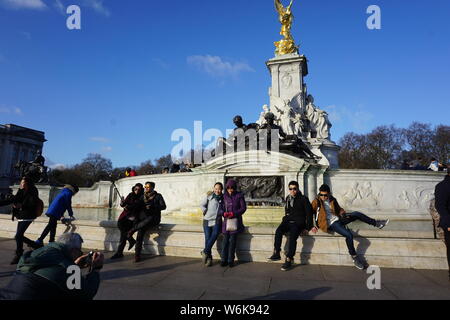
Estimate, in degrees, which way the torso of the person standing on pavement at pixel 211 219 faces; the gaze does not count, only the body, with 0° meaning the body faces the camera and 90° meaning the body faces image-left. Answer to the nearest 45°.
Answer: approximately 0°

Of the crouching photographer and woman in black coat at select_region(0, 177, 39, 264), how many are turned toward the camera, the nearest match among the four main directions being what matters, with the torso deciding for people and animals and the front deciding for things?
0

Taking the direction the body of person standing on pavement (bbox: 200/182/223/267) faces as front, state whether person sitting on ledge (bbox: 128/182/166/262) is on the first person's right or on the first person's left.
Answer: on the first person's right

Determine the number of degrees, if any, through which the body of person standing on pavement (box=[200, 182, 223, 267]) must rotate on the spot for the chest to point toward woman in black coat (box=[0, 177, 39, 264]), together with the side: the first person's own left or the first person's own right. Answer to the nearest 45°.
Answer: approximately 90° to the first person's own right

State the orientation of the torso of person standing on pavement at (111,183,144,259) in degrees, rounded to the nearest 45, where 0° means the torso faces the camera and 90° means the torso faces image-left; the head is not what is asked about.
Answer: approximately 45°

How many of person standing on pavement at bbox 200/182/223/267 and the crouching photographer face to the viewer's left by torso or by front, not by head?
0

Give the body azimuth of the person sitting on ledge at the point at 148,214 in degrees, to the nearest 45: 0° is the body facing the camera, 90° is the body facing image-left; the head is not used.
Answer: approximately 45°
